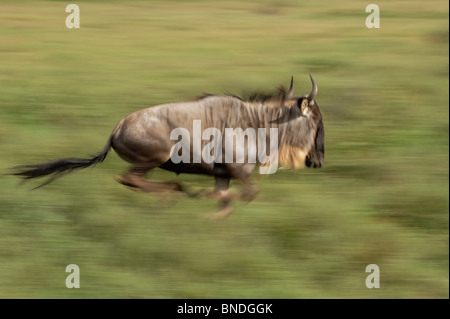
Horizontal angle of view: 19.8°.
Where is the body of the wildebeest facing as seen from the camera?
to the viewer's right
